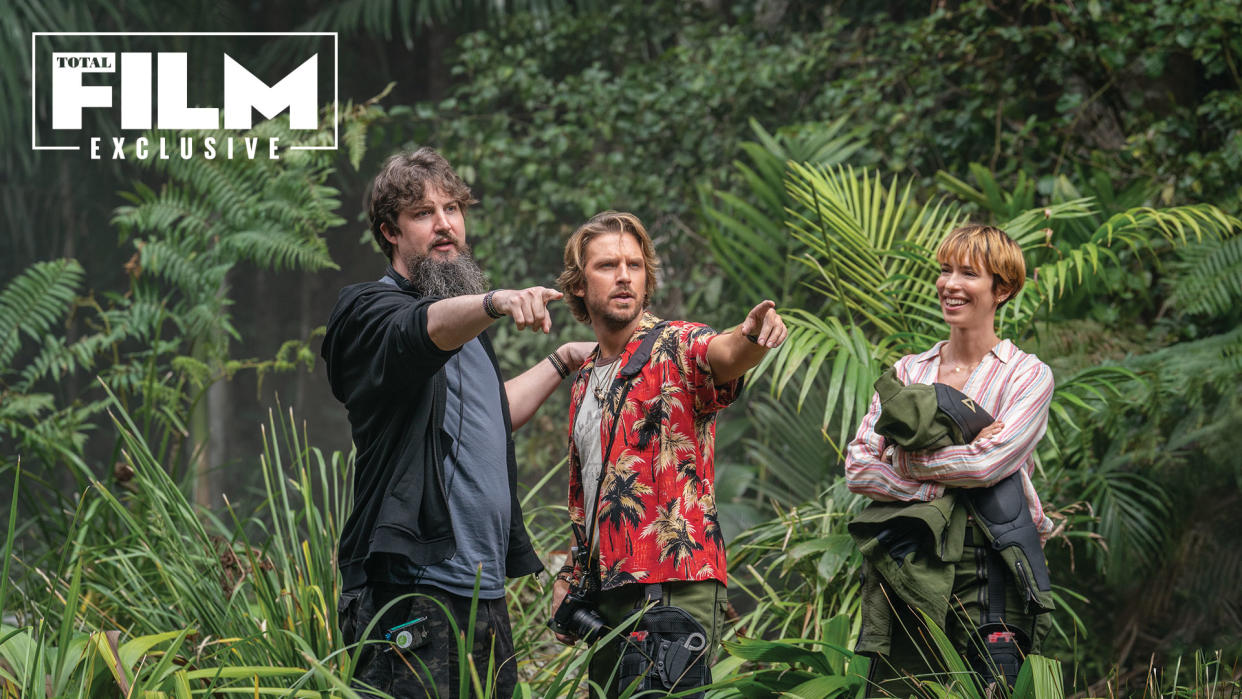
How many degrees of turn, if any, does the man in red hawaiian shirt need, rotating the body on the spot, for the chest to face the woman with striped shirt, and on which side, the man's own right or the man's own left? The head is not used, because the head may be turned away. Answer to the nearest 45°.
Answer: approximately 135° to the man's own left

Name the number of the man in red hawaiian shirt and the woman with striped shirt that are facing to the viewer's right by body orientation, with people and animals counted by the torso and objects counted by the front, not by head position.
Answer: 0

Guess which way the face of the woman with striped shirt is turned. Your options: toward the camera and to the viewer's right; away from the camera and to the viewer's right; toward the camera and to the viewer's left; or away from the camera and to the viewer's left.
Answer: toward the camera and to the viewer's left

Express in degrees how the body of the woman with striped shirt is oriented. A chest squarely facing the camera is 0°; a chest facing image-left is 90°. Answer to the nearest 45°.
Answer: approximately 45°
